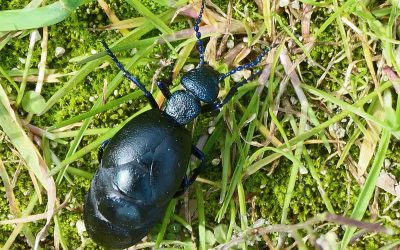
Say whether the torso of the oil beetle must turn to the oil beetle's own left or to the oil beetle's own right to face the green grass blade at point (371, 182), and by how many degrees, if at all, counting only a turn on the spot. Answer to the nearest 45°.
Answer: approximately 45° to the oil beetle's own right

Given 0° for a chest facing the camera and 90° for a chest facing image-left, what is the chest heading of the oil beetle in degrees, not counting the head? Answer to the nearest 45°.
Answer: approximately 225°

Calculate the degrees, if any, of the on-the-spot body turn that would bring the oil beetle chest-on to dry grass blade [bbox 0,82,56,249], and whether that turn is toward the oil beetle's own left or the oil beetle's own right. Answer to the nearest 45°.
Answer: approximately 90° to the oil beetle's own left

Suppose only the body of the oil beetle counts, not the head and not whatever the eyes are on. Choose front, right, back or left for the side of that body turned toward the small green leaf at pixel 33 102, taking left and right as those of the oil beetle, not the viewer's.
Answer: left

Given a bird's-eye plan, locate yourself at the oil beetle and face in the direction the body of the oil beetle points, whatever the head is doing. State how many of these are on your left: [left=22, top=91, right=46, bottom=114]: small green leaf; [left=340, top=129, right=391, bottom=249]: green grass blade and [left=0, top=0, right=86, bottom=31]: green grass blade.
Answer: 2
